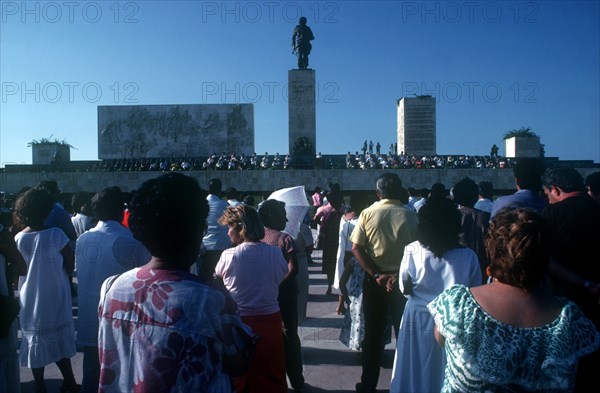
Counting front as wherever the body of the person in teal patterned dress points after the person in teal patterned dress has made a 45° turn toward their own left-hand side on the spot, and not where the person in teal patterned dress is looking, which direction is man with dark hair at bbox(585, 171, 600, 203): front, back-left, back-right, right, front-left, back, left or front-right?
front-right

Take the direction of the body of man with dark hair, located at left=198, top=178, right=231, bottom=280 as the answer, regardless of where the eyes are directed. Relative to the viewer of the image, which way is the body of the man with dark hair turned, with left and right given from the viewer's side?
facing away from the viewer

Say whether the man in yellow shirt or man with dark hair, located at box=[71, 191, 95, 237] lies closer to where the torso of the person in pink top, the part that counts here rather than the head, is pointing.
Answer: the man with dark hair

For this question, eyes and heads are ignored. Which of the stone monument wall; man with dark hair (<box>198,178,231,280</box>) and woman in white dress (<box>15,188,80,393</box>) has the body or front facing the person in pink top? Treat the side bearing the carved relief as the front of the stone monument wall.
the stone monument wall

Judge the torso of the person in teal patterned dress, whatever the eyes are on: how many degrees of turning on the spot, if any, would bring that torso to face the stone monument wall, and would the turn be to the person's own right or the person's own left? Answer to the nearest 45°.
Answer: approximately 45° to the person's own left

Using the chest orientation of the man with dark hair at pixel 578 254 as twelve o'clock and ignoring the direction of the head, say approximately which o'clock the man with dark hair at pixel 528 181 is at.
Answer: the man with dark hair at pixel 528 181 is roughly at 11 o'clock from the man with dark hair at pixel 578 254.

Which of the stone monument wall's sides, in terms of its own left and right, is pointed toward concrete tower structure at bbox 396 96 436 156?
left

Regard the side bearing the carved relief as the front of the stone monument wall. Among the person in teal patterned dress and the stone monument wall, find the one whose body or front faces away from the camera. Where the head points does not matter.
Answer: the person in teal patterned dress

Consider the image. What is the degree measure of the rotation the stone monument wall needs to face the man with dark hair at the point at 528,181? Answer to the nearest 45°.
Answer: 0° — it already faces them

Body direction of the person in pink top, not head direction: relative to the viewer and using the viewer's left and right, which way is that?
facing away from the viewer and to the left of the viewer

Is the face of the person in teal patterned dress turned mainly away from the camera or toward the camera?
away from the camera

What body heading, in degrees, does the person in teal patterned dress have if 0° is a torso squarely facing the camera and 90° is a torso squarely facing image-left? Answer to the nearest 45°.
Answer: approximately 180°

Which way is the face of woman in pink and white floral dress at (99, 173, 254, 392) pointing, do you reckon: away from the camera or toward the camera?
away from the camera

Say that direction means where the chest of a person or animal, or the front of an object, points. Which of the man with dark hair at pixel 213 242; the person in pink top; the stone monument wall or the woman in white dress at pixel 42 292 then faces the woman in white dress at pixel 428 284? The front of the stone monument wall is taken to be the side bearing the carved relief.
the stone monument wall

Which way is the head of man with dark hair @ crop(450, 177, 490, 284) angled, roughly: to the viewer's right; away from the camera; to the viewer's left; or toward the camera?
away from the camera

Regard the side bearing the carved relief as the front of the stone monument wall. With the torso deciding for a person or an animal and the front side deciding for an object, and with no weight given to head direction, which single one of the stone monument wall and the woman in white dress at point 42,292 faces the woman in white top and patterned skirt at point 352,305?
the stone monument wall
